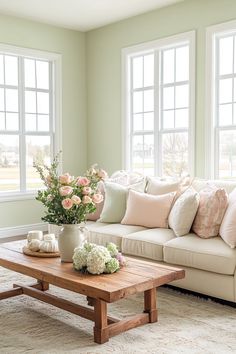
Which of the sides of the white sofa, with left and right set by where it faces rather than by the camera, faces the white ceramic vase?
front

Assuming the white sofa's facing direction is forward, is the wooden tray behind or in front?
in front

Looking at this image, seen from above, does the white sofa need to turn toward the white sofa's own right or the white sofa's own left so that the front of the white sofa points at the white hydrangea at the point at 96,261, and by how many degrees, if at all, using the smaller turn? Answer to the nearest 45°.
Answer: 0° — it already faces it

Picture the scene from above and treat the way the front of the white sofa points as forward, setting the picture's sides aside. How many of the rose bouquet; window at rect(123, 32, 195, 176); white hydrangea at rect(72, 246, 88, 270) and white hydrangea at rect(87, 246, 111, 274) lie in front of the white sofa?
3

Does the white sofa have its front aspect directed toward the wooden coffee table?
yes

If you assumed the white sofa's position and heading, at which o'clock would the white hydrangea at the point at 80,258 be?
The white hydrangea is roughly at 12 o'clock from the white sofa.

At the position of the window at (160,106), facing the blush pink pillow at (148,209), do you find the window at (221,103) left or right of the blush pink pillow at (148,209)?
left

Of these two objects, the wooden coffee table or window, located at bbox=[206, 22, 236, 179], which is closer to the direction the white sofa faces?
the wooden coffee table

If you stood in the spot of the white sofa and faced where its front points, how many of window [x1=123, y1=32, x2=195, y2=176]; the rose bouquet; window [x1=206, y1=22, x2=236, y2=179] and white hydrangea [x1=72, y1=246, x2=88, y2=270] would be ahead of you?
2

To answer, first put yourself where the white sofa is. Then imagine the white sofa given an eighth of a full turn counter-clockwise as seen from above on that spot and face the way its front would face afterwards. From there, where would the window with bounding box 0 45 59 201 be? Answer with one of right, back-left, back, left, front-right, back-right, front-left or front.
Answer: back-right

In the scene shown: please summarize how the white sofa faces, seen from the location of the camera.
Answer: facing the viewer and to the left of the viewer

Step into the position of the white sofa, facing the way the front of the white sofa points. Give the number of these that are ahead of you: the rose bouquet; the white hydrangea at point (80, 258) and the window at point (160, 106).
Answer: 2
